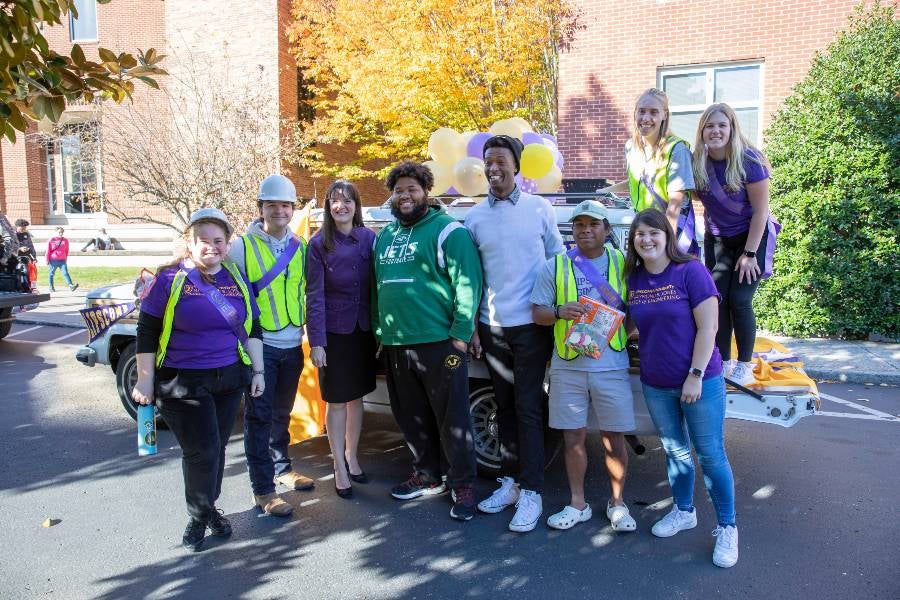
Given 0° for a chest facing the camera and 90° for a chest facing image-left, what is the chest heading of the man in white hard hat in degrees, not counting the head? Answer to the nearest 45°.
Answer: approximately 315°

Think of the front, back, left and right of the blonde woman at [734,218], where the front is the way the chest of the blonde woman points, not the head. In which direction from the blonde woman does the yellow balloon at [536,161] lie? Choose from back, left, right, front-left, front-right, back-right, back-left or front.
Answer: right

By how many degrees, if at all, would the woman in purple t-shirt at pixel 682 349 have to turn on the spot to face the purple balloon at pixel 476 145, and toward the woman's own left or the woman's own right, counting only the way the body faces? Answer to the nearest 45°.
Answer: approximately 90° to the woman's own right

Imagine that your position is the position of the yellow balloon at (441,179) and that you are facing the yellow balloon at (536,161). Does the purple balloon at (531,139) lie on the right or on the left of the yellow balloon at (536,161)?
left

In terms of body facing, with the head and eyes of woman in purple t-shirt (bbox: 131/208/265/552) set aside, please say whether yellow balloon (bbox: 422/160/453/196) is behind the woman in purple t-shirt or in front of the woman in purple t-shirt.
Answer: behind

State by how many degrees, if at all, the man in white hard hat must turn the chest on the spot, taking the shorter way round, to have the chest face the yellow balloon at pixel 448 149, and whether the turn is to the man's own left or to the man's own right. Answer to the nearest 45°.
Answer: approximately 90° to the man's own left

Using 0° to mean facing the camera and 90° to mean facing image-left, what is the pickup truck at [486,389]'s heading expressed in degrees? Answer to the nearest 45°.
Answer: approximately 135°

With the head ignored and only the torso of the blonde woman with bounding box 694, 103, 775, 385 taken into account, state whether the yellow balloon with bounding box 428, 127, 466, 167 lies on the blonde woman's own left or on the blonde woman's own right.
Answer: on the blonde woman's own right

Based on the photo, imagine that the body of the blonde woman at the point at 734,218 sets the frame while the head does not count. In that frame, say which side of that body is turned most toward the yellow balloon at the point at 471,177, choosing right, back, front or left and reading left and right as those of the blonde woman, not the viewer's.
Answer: right
